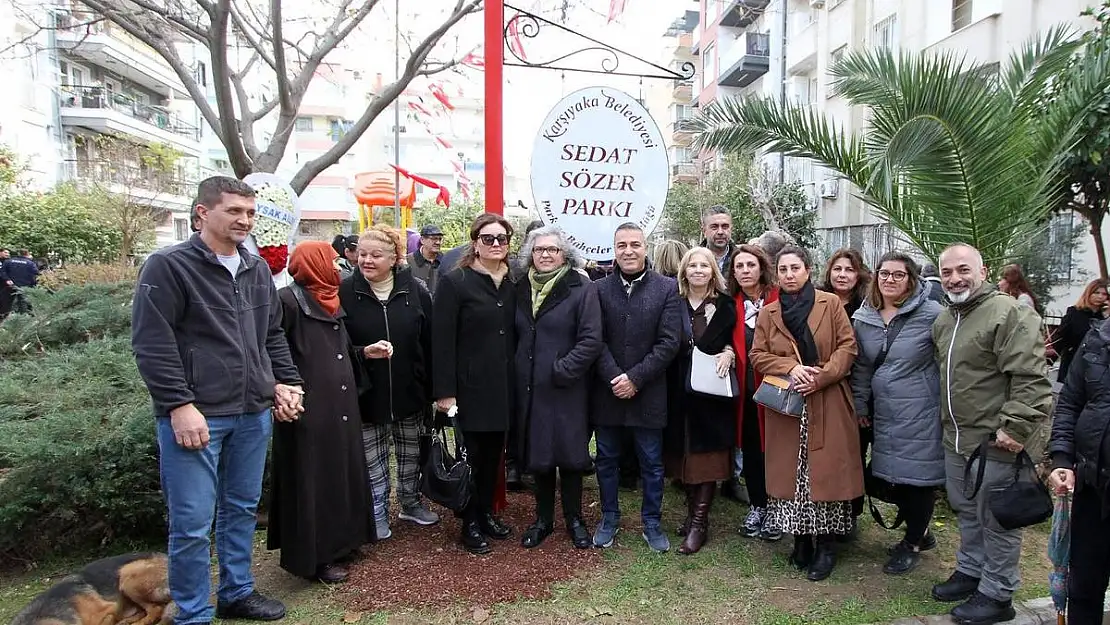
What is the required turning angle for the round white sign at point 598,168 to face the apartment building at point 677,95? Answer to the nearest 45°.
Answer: approximately 180°

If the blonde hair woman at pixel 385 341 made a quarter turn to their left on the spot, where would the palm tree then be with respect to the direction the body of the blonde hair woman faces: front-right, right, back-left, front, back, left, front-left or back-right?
front

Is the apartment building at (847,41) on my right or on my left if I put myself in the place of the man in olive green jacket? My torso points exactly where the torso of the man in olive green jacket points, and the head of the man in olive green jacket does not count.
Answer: on my right

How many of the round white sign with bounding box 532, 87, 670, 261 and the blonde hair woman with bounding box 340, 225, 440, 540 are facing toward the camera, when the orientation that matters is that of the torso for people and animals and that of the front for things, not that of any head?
2

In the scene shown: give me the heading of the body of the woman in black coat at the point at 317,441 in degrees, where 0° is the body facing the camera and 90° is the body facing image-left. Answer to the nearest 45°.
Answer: approximately 315°

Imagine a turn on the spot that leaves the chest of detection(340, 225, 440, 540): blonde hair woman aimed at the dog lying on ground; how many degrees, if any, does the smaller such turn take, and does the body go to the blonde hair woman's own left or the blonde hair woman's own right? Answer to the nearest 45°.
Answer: approximately 45° to the blonde hair woman's own right

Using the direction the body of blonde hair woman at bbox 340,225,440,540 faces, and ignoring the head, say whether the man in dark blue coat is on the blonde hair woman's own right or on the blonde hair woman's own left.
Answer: on the blonde hair woman's own left
